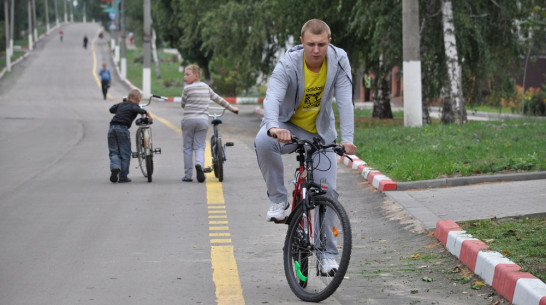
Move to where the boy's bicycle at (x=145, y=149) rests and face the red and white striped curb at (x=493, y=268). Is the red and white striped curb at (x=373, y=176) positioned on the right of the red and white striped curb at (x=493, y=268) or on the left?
left

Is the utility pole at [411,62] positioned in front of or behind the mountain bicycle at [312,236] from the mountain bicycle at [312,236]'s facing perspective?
behind

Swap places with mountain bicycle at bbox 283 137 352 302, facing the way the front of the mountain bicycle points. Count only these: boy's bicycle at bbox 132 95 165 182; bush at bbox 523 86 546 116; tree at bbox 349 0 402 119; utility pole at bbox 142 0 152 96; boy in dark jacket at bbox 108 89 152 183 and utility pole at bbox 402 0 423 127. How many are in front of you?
0

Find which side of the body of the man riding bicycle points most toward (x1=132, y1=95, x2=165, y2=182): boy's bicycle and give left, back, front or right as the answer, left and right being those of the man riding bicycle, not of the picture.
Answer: back

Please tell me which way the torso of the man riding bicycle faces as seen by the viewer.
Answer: toward the camera

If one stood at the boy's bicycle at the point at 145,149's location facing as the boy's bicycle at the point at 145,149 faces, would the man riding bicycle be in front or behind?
behind

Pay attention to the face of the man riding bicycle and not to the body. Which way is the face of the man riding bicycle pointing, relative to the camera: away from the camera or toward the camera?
toward the camera

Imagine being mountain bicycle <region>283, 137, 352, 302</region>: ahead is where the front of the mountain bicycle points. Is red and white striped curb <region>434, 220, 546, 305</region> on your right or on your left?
on your left

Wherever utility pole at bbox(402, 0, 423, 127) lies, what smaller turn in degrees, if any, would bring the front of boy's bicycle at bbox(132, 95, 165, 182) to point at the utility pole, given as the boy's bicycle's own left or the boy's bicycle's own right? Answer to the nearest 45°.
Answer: approximately 45° to the boy's bicycle's own right

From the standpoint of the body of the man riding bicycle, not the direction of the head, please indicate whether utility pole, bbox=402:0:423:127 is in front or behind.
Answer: behind

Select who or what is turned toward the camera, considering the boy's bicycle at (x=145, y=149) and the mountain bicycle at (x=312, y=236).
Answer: the mountain bicycle

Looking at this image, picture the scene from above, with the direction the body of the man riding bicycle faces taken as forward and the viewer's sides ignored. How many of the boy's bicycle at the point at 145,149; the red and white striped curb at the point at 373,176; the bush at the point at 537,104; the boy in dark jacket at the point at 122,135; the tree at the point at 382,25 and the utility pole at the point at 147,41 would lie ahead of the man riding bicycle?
0

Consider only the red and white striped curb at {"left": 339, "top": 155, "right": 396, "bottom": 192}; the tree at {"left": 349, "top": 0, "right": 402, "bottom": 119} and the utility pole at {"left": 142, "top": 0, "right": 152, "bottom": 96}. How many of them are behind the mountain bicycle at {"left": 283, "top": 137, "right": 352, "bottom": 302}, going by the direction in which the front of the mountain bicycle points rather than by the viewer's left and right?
3

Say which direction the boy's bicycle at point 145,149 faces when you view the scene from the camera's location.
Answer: facing away from the viewer

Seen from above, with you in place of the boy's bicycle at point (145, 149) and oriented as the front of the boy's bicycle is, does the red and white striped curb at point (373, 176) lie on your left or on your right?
on your right

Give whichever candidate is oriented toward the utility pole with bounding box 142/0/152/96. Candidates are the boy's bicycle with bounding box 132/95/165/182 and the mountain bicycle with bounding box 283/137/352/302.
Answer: the boy's bicycle

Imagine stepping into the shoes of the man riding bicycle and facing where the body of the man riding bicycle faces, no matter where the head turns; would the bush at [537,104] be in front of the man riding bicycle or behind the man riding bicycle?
behind

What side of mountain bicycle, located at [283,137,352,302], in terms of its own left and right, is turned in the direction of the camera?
front

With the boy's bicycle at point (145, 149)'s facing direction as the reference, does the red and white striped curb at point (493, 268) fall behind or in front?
behind

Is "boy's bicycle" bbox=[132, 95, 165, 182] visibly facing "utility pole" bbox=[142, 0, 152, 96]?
yes

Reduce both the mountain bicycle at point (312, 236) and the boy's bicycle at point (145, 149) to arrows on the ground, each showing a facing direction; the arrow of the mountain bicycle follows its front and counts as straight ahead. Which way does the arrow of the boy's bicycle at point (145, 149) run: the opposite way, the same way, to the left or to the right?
the opposite way
